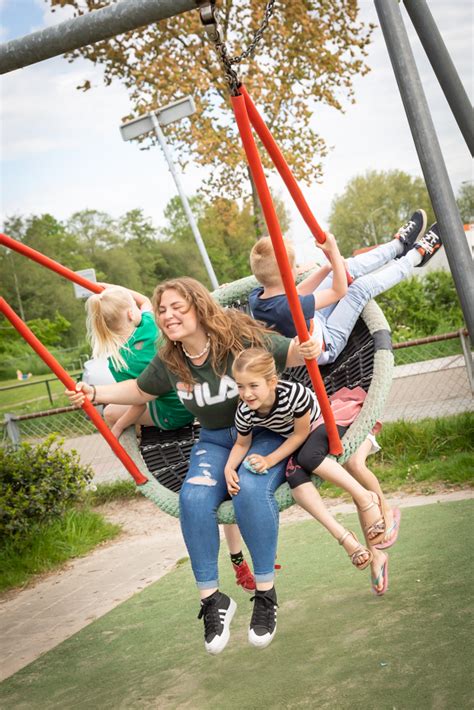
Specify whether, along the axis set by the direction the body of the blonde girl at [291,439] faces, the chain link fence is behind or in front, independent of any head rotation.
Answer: behind

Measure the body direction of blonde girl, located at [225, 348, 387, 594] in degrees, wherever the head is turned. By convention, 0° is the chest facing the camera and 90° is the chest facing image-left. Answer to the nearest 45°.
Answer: approximately 45°

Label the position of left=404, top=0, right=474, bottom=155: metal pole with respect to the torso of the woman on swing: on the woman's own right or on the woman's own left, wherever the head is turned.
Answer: on the woman's own left

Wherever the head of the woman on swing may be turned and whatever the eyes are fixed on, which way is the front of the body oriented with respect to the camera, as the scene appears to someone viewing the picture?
toward the camera

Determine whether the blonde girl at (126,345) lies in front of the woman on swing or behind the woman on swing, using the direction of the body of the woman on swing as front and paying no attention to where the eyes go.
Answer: behind

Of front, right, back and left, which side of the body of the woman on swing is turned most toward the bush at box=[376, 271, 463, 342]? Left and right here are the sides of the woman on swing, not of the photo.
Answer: back

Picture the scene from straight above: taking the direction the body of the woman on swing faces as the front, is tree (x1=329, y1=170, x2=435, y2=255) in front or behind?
behind

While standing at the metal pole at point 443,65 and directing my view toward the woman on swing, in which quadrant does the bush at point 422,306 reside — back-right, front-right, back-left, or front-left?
back-right

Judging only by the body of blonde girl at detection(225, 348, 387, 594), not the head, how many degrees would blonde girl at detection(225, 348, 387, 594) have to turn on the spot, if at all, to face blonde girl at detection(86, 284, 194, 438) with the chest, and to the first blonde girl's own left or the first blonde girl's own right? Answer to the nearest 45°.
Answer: approximately 90° to the first blonde girl's own right

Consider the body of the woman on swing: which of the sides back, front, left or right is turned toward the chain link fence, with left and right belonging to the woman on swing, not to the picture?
back

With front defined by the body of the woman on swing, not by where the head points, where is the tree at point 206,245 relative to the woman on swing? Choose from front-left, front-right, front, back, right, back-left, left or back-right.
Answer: back
